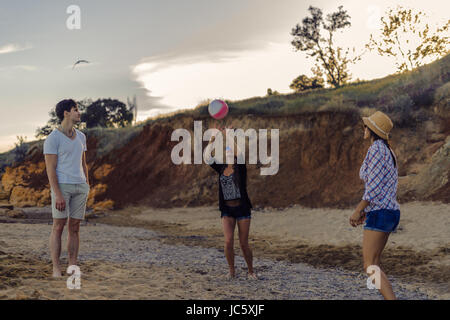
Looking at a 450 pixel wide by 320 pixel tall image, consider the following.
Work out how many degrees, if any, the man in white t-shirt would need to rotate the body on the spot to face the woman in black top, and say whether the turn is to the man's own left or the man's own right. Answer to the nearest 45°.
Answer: approximately 45° to the man's own left

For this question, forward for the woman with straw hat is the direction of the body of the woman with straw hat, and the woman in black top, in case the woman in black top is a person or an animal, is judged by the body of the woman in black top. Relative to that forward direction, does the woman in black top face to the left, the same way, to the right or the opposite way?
to the left

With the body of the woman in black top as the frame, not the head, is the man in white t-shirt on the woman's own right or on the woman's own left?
on the woman's own right

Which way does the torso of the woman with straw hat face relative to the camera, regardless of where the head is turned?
to the viewer's left

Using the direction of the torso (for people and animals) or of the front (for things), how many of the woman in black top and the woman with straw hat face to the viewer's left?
1

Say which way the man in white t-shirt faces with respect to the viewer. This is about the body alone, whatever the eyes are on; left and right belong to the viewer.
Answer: facing the viewer and to the right of the viewer

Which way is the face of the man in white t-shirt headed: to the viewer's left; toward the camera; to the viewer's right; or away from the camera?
to the viewer's right

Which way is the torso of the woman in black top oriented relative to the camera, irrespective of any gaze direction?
toward the camera

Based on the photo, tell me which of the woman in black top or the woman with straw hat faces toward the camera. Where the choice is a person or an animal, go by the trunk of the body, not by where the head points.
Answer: the woman in black top

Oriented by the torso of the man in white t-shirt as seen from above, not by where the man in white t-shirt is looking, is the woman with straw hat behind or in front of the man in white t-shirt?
in front

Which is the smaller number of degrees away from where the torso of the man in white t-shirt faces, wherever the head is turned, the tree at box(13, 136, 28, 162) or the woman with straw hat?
the woman with straw hat
